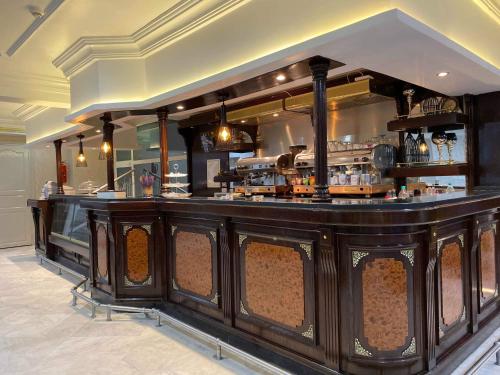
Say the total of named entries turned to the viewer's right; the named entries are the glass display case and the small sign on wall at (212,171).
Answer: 0

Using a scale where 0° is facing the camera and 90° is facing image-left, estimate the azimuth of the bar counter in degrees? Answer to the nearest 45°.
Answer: approximately 45°

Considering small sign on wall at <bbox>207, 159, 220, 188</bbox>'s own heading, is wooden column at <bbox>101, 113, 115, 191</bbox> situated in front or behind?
in front

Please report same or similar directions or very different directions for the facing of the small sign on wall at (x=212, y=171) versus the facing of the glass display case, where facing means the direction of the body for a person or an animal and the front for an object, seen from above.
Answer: same or similar directions

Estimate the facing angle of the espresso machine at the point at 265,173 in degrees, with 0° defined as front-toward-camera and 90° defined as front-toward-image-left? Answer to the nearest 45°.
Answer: approximately 45°

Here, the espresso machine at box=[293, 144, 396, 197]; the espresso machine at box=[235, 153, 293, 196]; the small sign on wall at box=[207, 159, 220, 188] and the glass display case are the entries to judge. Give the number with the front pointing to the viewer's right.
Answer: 0

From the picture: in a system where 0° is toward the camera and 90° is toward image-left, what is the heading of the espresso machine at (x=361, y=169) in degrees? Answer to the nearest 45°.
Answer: approximately 45°

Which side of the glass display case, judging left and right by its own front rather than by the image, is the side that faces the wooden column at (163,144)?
left

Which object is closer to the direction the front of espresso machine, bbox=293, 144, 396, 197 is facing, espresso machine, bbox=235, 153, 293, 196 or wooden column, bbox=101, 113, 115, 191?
the wooden column

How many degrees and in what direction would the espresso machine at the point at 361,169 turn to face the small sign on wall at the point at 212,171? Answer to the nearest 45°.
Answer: approximately 90° to its right

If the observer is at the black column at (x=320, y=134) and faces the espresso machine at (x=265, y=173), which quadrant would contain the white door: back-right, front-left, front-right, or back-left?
front-left

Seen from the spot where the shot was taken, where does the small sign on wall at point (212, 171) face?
facing the viewer

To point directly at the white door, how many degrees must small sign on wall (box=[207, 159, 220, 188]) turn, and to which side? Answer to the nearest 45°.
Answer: approximately 135° to its right

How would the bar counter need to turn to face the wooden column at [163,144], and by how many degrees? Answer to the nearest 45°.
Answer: approximately 90° to its right

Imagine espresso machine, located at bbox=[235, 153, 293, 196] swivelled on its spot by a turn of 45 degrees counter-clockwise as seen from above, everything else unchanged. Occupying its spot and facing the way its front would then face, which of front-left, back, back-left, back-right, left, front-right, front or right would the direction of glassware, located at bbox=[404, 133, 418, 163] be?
front-left

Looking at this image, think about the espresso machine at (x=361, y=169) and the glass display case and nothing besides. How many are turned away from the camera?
0

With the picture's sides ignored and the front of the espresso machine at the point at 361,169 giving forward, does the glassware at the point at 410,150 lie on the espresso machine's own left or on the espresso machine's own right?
on the espresso machine's own left
